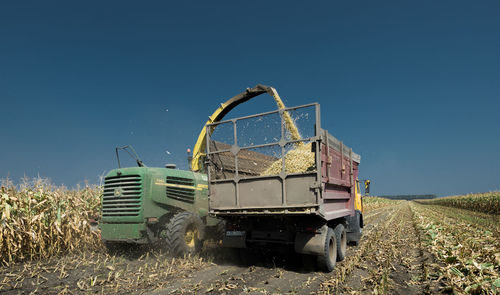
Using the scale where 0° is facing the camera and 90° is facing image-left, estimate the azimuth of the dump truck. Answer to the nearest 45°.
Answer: approximately 225°

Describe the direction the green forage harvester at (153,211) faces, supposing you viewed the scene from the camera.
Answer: facing away from the viewer and to the right of the viewer

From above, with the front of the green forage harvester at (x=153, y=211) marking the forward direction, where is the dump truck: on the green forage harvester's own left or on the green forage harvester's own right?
on the green forage harvester's own right

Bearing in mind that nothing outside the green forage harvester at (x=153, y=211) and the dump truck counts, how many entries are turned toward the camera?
0

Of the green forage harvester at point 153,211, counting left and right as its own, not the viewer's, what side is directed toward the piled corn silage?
right
